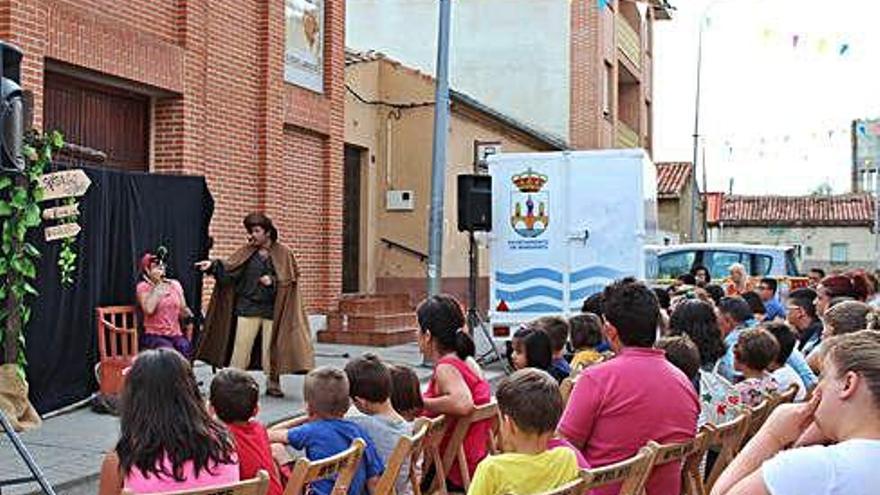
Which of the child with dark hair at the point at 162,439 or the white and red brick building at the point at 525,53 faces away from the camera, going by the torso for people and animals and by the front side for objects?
the child with dark hair

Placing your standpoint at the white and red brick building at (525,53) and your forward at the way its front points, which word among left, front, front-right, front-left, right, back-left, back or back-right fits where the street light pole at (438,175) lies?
front-right

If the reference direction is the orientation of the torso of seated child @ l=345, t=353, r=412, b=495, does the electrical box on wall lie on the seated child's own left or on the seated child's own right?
on the seated child's own right

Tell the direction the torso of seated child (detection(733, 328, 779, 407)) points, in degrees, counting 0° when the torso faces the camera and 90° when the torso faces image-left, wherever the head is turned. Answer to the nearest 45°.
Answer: approximately 135°

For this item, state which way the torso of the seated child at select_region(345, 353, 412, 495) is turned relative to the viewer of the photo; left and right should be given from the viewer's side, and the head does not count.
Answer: facing away from the viewer and to the left of the viewer

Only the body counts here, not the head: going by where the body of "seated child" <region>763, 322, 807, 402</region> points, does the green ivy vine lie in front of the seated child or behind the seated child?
in front

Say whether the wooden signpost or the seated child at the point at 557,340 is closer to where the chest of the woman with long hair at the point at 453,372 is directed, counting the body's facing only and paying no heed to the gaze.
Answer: the wooden signpost

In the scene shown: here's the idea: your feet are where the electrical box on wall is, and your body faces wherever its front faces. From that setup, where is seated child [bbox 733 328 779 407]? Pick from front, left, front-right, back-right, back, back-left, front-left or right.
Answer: front

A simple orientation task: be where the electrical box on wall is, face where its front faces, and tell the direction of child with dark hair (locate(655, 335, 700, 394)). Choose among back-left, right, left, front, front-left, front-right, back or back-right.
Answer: front

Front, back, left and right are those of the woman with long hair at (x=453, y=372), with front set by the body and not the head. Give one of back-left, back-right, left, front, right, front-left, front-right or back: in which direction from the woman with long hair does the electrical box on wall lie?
right

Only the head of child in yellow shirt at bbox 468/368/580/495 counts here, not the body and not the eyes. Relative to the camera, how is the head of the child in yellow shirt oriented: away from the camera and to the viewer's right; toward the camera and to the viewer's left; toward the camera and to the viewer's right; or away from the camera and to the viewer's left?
away from the camera and to the viewer's left

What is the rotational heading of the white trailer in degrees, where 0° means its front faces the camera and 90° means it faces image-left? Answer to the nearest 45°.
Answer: approximately 180°

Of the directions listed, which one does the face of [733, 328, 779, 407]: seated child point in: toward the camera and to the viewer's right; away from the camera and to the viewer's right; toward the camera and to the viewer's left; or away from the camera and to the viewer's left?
away from the camera and to the viewer's left

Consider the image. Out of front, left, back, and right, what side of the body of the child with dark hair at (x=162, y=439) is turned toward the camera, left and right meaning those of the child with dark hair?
back

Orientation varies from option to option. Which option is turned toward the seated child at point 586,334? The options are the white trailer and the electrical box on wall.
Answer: the electrical box on wall
